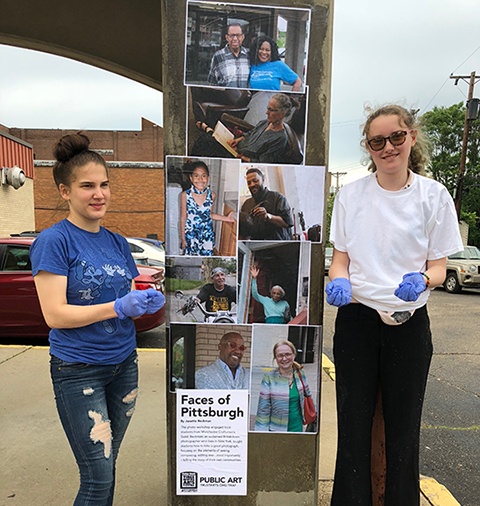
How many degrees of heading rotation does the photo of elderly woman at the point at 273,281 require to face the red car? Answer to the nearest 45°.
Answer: approximately 135° to its right

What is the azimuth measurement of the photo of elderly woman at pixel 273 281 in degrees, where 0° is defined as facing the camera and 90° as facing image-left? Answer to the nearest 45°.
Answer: approximately 0°

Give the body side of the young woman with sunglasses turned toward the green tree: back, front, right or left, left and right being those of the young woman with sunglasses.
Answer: back

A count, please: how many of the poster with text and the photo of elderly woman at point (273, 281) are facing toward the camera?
2

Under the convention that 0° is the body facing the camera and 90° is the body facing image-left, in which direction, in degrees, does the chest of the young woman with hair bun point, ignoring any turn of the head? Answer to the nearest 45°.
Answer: approximately 315°

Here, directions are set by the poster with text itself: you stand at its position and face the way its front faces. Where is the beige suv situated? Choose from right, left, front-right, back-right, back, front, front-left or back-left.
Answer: back-left

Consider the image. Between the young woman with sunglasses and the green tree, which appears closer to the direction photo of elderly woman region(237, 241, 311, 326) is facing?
the young woman with sunglasses
